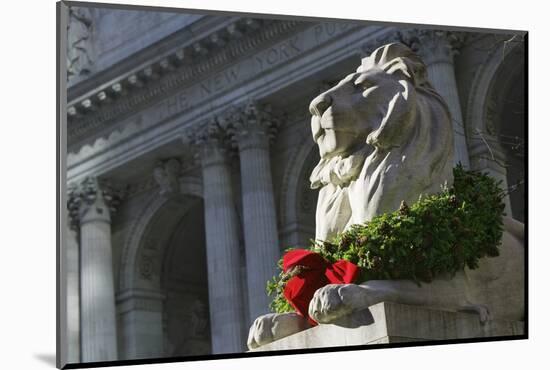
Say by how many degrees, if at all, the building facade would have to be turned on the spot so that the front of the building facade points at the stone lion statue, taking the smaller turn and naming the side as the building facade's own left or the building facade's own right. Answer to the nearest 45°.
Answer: approximately 45° to the building facade's own left

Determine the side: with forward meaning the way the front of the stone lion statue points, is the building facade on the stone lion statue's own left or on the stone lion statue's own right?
on the stone lion statue's own right

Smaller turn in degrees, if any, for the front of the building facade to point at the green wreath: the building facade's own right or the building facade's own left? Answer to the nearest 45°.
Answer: approximately 45° to the building facade's own left

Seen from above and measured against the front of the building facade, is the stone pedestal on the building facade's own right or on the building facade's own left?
on the building facade's own left

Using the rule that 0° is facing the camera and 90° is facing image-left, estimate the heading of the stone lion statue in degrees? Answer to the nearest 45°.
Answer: approximately 45°
